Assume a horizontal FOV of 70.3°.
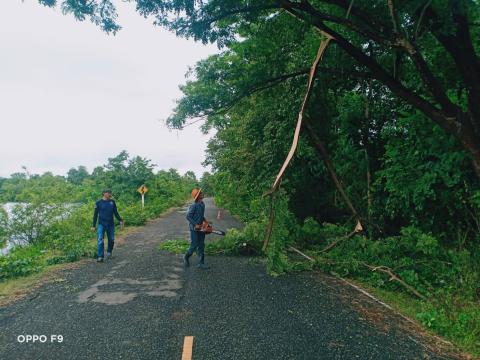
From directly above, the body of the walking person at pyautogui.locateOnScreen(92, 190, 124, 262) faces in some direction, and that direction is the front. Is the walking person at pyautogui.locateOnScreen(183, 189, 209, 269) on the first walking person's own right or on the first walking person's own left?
on the first walking person's own left

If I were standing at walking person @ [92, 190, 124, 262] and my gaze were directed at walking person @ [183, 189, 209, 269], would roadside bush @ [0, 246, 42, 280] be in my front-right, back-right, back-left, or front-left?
back-right
